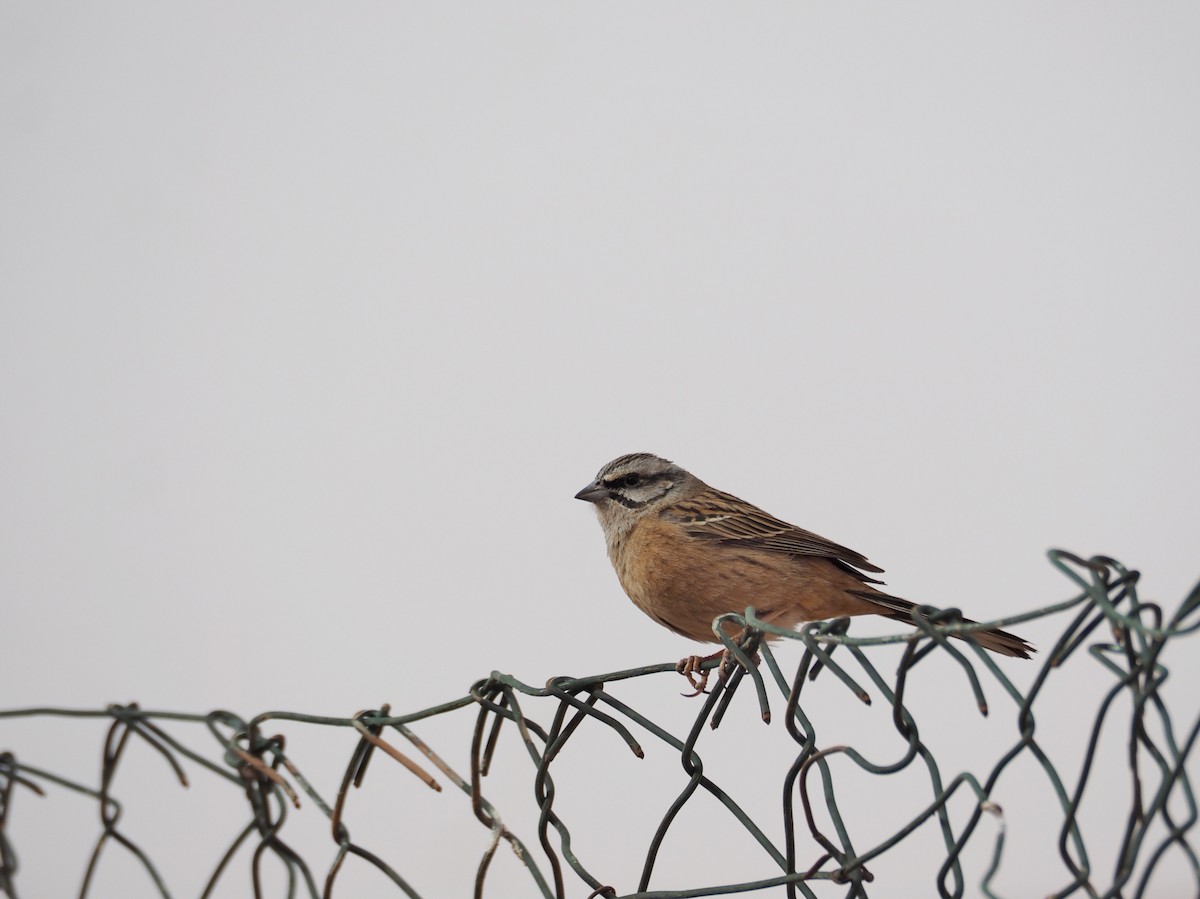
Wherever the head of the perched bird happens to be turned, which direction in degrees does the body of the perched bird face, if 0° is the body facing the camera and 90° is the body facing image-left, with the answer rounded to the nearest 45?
approximately 90°
